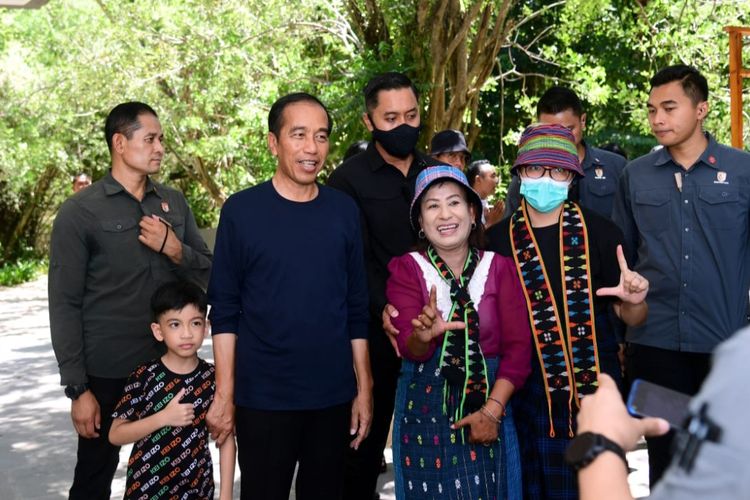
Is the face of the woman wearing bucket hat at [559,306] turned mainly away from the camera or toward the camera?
toward the camera

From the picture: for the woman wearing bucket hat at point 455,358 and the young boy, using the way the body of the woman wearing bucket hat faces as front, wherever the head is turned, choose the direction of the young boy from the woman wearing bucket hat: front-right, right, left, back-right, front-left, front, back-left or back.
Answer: right

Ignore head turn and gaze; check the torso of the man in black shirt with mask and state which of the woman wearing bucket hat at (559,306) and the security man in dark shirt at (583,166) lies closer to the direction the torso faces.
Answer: the woman wearing bucket hat

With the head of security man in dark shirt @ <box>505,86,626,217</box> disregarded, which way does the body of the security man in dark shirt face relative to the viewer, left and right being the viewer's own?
facing the viewer

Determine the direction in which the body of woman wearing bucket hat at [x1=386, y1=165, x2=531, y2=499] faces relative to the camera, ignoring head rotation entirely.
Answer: toward the camera

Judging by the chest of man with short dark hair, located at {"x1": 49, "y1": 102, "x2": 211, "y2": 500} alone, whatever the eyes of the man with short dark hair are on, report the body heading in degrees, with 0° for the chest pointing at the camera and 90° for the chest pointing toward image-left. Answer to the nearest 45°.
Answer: approximately 315°

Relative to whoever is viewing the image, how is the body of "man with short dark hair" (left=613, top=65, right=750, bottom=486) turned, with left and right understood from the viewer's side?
facing the viewer and to the left of the viewer

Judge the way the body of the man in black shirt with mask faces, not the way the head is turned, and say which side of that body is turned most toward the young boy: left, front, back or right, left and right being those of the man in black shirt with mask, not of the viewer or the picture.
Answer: right

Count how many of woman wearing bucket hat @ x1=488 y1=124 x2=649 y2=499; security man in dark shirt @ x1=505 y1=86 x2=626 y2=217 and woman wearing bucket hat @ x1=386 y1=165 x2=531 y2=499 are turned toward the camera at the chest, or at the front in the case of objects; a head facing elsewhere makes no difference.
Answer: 3

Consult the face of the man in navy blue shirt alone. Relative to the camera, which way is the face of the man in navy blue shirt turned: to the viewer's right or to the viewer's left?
to the viewer's right

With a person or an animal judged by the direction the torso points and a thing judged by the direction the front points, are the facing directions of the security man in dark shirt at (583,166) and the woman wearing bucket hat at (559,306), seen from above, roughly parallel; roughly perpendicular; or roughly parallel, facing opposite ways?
roughly parallel

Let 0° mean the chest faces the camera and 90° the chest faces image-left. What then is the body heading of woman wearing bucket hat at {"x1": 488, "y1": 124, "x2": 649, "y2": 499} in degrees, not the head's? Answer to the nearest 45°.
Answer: approximately 0°

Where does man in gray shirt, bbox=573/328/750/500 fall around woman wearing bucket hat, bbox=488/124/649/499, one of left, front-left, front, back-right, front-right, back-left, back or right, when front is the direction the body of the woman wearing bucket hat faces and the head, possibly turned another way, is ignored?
front

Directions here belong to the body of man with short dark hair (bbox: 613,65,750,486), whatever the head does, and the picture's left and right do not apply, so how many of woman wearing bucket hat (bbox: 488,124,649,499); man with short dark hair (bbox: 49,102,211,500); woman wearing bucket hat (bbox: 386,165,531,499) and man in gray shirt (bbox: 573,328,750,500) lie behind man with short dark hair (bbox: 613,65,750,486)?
0

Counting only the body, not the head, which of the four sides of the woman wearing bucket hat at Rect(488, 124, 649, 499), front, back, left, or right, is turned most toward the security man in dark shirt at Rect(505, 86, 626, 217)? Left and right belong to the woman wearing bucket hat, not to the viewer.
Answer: back

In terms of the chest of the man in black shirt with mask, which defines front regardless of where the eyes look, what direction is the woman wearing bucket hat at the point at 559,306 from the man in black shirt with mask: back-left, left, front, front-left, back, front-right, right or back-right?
front

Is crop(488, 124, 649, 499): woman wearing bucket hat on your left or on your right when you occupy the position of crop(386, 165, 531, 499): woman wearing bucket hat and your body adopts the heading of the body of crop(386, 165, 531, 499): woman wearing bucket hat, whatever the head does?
on your left

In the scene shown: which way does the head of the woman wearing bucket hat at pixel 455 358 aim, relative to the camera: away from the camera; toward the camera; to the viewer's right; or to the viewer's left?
toward the camera
